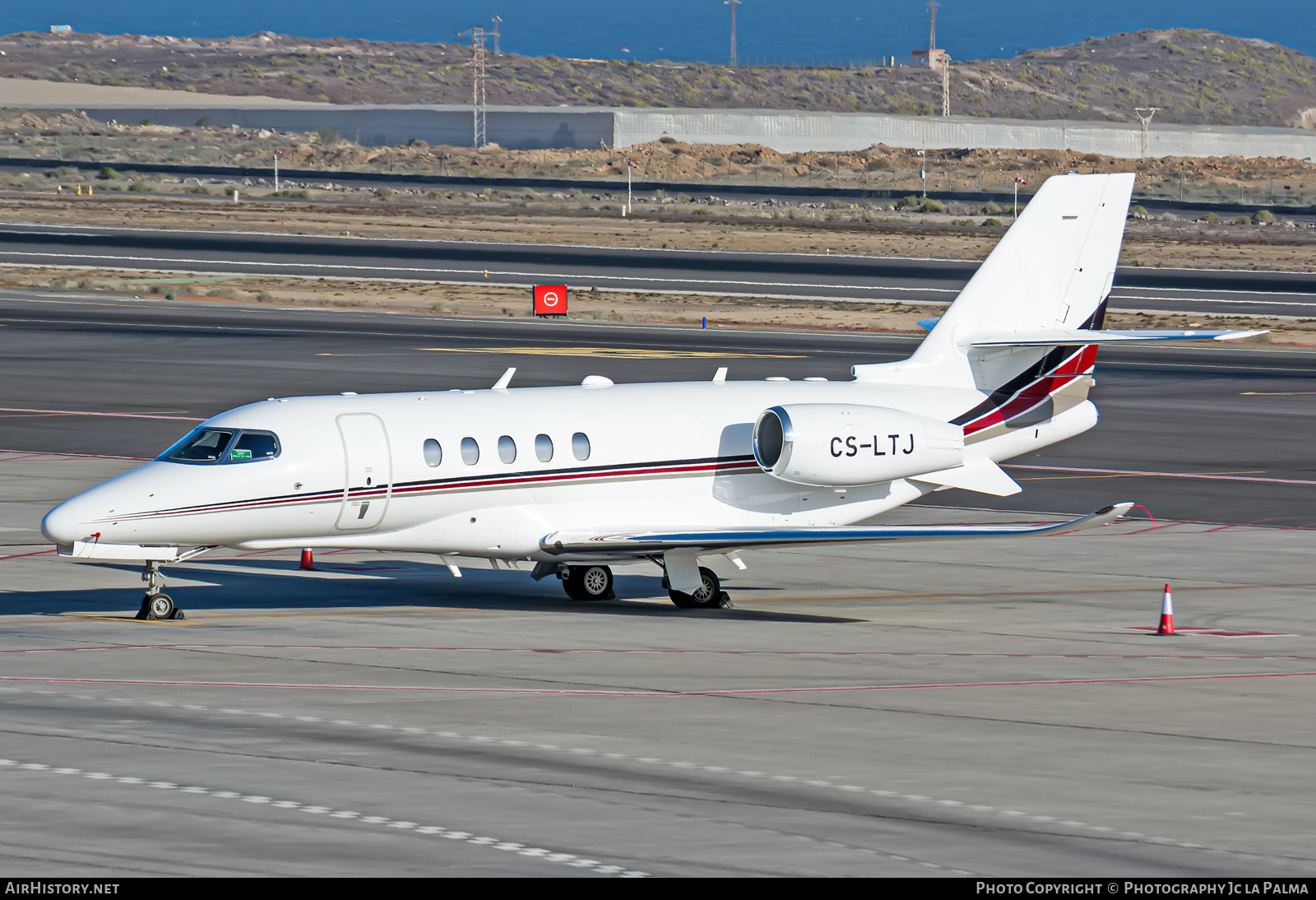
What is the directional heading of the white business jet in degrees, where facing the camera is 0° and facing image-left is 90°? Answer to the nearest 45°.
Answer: approximately 45°

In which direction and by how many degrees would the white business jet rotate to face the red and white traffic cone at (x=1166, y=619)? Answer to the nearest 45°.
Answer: approximately 135° to its left
